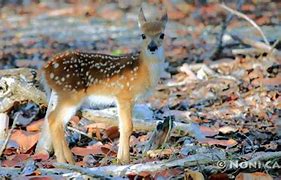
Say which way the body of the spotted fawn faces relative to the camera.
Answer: to the viewer's right

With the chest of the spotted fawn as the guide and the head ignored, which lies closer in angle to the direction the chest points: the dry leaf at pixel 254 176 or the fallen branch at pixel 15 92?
the dry leaf

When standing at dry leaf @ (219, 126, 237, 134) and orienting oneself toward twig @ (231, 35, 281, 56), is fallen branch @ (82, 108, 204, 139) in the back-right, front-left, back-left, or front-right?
back-left

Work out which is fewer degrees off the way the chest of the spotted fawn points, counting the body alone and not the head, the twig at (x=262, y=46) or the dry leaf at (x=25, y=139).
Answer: the twig

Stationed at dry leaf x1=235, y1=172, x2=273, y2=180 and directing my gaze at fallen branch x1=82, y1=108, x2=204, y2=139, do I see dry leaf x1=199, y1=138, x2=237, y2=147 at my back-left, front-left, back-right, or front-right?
front-right

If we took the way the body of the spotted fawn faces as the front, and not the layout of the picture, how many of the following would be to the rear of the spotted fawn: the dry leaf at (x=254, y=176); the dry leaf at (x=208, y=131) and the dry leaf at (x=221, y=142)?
0

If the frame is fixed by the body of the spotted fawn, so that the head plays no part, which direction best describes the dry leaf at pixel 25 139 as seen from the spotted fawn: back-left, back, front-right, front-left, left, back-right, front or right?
back-left

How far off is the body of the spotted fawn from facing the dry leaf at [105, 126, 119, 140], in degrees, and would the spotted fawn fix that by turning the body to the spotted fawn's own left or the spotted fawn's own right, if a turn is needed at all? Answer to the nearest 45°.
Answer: approximately 90° to the spotted fawn's own left
